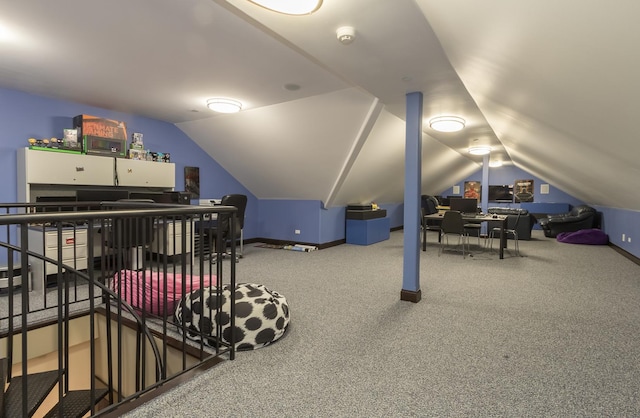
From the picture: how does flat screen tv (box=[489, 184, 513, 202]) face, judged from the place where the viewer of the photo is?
facing the viewer

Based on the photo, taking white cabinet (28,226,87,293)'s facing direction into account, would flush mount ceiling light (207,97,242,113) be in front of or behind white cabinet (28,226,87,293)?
in front

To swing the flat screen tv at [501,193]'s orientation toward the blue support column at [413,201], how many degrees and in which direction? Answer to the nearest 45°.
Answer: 0° — it already faces it

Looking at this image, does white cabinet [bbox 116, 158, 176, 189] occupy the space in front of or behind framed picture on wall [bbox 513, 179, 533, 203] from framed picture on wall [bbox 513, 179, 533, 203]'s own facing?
in front

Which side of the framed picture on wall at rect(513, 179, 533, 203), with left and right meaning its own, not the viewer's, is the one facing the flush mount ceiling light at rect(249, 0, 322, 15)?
front

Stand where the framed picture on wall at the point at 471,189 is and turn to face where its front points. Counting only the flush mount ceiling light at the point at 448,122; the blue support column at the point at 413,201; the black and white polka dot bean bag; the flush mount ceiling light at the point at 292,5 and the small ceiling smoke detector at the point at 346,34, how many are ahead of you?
5

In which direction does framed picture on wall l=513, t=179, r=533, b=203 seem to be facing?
toward the camera

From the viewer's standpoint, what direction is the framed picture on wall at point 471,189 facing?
toward the camera

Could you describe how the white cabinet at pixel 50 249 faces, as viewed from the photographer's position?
facing the viewer and to the right of the viewer

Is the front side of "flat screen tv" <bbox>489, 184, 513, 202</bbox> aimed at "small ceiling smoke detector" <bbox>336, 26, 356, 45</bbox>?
yes

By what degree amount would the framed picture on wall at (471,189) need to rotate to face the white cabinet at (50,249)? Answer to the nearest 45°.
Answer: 0° — it already faces it

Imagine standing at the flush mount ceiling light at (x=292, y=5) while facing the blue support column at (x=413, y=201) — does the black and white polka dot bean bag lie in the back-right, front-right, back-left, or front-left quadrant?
front-left

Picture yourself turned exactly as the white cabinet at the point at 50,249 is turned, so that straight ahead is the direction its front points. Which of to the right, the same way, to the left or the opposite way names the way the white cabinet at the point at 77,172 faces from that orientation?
the same way

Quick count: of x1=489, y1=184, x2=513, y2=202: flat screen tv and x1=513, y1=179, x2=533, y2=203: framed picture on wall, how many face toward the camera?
2

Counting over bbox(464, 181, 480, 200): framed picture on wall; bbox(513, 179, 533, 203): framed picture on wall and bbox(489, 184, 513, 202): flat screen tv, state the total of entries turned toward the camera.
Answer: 3

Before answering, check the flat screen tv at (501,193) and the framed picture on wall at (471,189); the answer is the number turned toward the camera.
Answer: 2

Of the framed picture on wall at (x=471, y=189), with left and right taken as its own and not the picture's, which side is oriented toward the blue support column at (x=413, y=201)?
front
